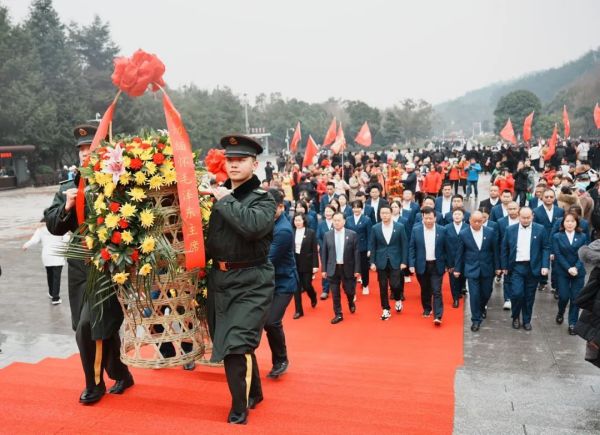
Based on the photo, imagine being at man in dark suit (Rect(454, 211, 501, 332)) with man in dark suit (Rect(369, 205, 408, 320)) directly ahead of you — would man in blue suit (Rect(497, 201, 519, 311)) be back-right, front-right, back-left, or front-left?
back-right

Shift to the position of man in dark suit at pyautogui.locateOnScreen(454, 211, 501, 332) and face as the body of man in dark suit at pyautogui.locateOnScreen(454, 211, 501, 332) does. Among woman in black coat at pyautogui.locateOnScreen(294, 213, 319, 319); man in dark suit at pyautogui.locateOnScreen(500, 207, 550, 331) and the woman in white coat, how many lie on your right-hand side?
2

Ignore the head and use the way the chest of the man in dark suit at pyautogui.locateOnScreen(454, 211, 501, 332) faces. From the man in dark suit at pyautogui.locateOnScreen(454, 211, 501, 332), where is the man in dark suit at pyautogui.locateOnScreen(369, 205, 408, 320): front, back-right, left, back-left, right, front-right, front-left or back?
right

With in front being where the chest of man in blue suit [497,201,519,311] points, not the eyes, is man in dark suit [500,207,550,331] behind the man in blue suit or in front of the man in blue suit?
in front

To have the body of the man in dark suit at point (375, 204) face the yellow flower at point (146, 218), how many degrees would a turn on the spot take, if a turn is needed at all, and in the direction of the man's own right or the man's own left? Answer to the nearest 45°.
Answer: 0° — they already face it

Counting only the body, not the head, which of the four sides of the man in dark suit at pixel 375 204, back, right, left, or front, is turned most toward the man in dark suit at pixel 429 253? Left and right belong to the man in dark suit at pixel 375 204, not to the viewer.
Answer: front

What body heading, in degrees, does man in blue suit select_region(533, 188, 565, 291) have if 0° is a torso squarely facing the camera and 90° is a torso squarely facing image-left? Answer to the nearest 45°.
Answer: approximately 0°

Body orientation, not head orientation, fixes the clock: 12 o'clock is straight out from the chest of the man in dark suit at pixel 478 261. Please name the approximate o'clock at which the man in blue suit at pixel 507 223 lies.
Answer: The man in blue suit is roughly at 7 o'clock from the man in dark suit.

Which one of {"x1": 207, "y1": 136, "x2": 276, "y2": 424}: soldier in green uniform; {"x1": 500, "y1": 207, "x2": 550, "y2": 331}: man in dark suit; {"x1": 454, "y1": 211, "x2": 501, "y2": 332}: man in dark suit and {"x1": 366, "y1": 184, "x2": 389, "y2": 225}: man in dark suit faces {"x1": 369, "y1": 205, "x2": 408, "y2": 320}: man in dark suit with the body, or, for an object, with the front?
{"x1": 366, "y1": 184, "x2": 389, "y2": 225}: man in dark suit
